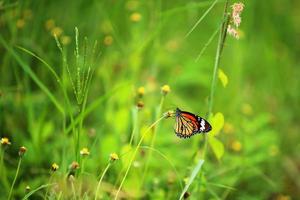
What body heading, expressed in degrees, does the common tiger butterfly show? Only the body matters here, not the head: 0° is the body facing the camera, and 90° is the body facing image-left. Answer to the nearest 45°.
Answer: approximately 90°

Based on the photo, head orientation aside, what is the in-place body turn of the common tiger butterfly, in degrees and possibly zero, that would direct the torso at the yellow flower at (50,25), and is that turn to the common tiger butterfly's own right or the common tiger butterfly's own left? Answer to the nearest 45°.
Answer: approximately 45° to the common tiger butterfly's own right

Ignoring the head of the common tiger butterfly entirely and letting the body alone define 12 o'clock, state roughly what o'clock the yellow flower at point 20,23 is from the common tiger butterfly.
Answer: The yellow flower is roughly at 1 o'clock from the common tiger butterfly.

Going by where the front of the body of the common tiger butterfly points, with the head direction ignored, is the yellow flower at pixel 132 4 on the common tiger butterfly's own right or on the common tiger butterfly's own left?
on the common tiger butterfly's own right
